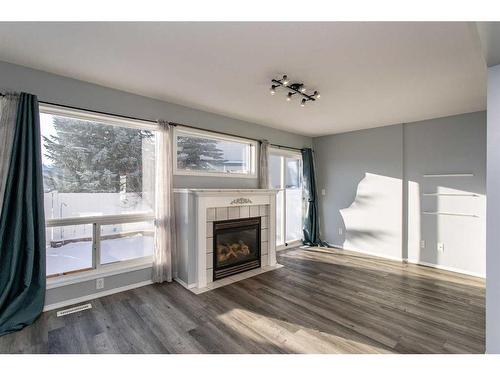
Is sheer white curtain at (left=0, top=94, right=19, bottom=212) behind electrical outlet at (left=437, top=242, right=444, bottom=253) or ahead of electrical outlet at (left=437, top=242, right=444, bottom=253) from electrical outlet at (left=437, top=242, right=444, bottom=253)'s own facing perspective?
ahead

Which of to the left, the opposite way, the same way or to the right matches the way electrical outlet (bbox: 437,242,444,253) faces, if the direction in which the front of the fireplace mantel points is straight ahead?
to the right

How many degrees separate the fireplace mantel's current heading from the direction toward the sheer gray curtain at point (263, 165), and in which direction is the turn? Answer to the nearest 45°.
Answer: approximately 90° to its left

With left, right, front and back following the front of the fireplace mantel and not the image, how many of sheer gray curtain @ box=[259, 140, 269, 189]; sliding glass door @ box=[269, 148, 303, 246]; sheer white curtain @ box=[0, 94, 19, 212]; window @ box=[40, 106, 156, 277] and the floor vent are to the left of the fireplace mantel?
2

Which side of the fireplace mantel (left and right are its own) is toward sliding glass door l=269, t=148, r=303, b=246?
left

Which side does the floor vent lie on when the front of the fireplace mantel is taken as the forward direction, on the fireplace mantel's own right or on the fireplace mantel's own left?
on the fireplace mantel's own right

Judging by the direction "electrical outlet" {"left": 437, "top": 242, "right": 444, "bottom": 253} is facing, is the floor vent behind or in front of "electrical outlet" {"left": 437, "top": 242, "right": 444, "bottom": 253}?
in front

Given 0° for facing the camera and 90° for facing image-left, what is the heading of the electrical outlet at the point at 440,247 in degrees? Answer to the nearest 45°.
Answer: approximately 0°

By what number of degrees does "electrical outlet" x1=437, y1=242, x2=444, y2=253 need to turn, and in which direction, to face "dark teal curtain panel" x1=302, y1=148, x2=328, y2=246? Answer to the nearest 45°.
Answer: approximately 90° to its right

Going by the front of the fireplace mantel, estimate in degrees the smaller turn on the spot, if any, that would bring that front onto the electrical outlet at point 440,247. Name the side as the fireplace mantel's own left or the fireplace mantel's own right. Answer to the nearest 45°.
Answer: approximately 45° to the fireplace mantel's own left

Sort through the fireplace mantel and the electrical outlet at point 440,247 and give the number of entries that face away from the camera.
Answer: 0

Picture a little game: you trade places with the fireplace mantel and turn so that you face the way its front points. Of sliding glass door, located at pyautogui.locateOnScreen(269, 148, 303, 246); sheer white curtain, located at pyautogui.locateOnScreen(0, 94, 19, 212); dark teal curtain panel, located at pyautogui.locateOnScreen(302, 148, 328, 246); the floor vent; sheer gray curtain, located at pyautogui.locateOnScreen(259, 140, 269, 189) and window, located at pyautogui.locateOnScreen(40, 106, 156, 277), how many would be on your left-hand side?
3

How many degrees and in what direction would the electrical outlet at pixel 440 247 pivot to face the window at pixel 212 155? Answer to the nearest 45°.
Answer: approximately 45° to its right
